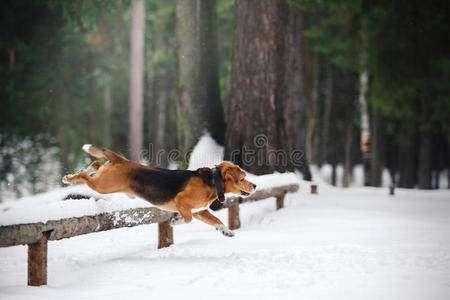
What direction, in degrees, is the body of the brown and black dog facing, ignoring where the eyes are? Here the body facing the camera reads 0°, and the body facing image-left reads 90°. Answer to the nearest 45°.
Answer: approximately 270°
